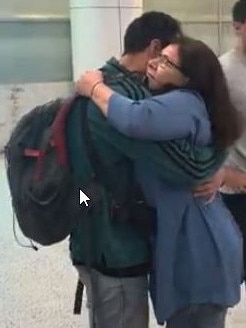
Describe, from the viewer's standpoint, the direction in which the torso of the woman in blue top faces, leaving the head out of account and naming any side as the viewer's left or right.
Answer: facing to the left of the viewer

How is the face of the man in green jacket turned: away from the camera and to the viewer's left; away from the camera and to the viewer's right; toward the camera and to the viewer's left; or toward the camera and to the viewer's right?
away from the camera and to the viewer's right
